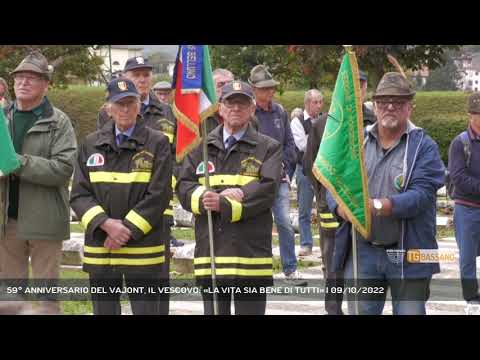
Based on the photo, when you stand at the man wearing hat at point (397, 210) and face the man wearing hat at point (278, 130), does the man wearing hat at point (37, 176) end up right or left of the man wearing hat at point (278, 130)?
left

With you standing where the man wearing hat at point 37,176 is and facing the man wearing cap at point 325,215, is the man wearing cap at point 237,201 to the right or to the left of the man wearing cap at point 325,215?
right

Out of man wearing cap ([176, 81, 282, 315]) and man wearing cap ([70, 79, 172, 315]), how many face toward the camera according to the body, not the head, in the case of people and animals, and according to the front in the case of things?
2

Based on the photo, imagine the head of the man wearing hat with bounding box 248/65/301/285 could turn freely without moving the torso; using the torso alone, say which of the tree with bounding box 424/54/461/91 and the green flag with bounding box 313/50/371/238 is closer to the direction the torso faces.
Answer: the green flag

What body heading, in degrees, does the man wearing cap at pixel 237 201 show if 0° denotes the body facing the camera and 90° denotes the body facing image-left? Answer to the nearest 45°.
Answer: approximately 0°

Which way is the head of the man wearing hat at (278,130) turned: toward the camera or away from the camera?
toward the camera

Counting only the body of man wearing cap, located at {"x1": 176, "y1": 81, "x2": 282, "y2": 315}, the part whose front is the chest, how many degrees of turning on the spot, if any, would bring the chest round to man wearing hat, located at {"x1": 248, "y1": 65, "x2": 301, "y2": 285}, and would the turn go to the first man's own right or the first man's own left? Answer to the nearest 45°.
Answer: approximately 180°

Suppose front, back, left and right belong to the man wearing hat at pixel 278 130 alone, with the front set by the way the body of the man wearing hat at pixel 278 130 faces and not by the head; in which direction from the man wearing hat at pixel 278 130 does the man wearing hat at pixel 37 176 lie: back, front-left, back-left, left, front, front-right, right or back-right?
front

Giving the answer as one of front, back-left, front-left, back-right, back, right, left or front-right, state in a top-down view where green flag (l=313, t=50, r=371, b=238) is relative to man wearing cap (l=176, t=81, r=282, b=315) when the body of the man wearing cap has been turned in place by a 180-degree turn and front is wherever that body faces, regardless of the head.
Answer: back-right

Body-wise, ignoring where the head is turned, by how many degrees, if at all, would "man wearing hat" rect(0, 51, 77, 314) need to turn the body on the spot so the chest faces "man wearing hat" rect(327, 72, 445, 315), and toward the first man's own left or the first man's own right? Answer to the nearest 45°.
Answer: approximately 90° to the first man's own left

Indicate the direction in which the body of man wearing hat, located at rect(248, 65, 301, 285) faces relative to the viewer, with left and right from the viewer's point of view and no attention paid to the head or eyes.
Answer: facing the viewer and to the left of the viewer

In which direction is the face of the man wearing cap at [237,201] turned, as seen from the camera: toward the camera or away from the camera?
toward the camera

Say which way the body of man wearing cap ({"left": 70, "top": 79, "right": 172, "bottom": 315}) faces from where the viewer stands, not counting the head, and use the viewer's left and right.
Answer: facing the viewer
